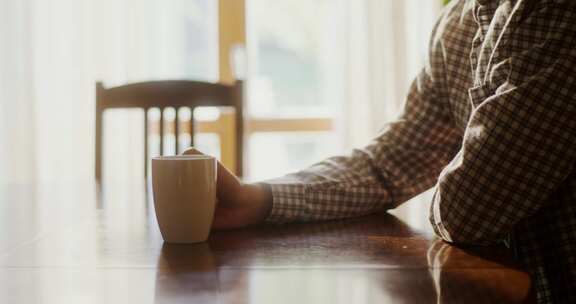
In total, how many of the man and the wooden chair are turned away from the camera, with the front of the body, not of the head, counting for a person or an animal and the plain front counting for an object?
0

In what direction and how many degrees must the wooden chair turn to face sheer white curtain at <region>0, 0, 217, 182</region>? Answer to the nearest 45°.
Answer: approximately 180°

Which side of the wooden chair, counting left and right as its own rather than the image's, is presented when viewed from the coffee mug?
front

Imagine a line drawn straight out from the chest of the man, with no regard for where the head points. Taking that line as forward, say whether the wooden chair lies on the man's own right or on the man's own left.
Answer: on the man's own right

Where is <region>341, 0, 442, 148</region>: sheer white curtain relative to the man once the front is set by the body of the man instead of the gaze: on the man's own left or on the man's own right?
on the man's own right

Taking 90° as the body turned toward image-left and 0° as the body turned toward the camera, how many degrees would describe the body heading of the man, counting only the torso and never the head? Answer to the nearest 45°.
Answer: approximately 45°

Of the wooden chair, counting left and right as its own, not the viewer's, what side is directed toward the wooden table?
front
